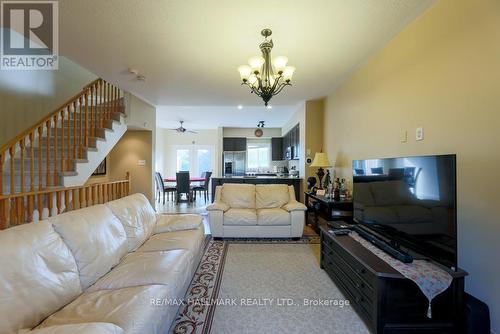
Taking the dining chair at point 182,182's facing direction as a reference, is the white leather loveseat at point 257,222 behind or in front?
behind

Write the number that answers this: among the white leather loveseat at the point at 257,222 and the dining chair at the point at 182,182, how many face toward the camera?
1

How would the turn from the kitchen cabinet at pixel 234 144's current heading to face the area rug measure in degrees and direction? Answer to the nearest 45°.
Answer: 0° — it already faces it

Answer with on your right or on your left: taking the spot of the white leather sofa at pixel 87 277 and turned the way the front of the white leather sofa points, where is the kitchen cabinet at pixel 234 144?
on your left

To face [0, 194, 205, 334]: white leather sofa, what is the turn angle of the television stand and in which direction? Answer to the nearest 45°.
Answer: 0° — it already faces it

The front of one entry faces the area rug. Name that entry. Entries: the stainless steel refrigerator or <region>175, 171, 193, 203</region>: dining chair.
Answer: the stainless steel refrigerator

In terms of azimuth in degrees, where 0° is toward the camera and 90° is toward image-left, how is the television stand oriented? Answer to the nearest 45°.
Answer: approximately 45°

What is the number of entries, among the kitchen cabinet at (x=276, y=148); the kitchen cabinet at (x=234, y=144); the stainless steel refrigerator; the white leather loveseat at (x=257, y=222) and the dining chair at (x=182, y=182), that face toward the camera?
4

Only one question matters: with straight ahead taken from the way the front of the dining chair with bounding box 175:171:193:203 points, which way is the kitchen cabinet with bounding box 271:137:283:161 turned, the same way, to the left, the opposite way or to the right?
the opposite way

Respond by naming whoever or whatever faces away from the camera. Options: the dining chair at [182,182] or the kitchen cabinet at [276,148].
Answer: the dining chair

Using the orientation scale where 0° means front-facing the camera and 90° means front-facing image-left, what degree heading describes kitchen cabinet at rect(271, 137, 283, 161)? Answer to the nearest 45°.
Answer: approximately 0°
